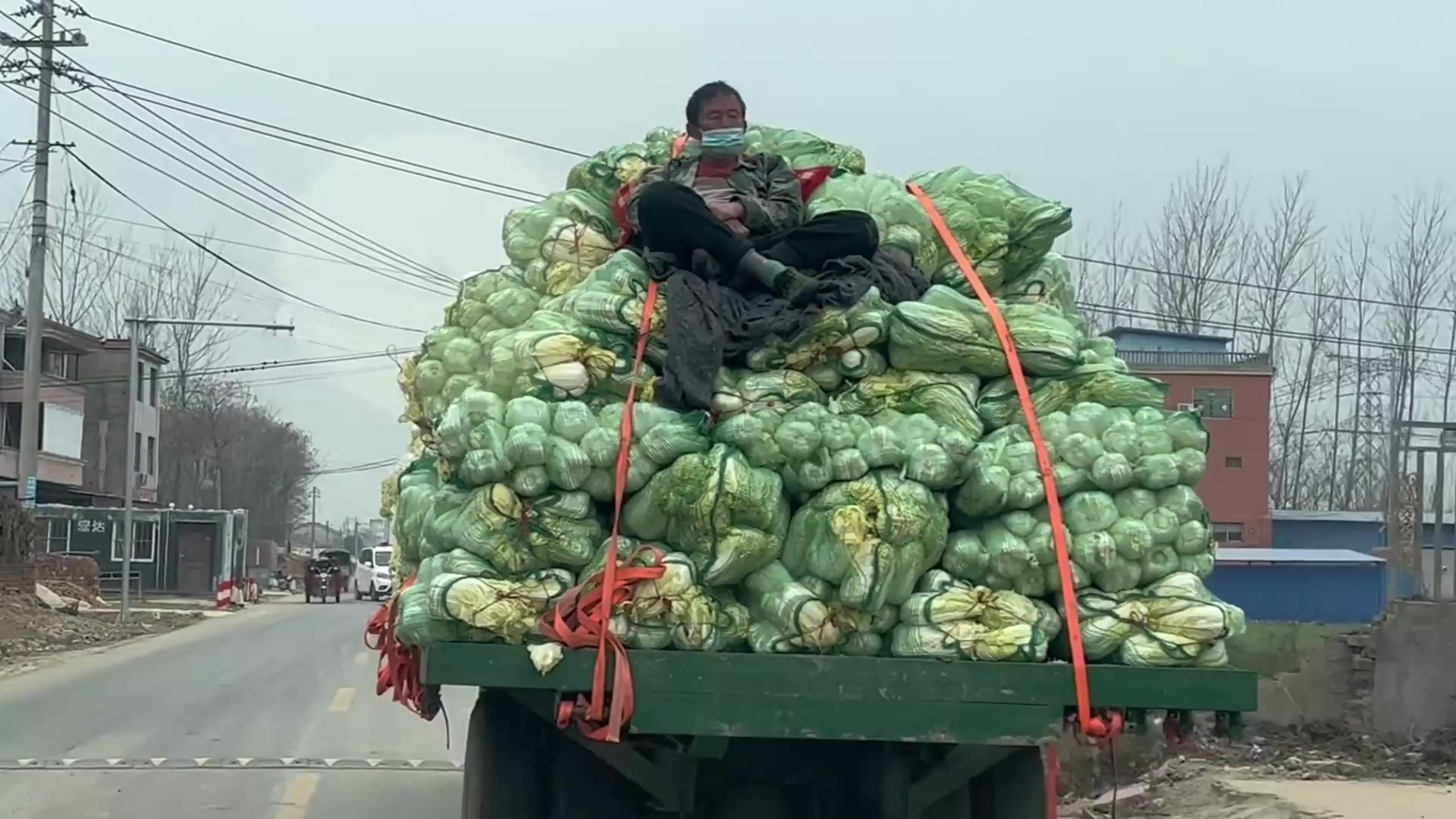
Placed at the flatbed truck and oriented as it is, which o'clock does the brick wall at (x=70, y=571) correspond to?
The brick wall is roughly at 11 o'clock from the flatbed truck.

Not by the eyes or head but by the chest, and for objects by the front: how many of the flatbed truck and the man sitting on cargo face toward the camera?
1

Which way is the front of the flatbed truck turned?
away from the camera

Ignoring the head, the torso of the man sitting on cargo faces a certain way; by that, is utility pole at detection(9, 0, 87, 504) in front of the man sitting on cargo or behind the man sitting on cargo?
behind

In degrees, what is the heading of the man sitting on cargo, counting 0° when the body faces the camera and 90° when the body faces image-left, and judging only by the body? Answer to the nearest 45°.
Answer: approximately 0°

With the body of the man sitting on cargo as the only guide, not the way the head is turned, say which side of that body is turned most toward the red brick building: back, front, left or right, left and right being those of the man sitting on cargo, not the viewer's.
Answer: back

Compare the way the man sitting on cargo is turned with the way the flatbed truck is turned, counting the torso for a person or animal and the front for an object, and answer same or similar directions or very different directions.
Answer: very different directions

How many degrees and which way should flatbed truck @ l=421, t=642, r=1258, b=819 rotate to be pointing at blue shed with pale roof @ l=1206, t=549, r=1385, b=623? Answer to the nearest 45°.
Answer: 0° — it already faces it

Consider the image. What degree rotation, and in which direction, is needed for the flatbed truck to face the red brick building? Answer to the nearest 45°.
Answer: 0° — it already faces it
